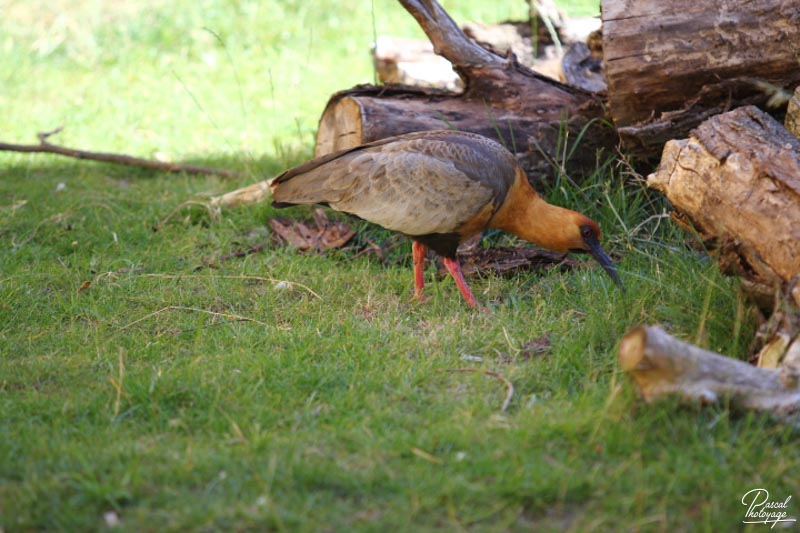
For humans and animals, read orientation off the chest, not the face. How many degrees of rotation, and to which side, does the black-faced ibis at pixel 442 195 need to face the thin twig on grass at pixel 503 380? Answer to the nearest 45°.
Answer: approximately 90° to its right

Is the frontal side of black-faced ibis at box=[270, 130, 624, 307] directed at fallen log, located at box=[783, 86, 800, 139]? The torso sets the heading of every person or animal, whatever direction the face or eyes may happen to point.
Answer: yes

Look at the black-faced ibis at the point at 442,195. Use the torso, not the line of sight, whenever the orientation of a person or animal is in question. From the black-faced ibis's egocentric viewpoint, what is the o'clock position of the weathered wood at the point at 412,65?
The weathered wood is roughly at 9 o'clock from the black-faced ibis.

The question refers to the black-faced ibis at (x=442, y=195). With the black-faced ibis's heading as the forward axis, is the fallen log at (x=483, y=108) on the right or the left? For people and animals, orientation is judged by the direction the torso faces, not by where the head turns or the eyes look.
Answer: on its left

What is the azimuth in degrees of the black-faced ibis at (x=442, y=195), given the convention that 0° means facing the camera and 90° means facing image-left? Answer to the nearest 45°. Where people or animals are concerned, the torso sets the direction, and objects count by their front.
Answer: approximately 270°

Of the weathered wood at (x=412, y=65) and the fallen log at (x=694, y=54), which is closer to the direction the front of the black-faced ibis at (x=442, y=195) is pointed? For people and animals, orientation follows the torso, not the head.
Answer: the fallen log

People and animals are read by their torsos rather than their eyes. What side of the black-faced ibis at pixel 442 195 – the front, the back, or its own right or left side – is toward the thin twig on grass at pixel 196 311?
back

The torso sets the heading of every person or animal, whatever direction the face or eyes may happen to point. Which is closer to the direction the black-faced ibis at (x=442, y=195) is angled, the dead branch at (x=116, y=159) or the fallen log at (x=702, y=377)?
the fallen log
